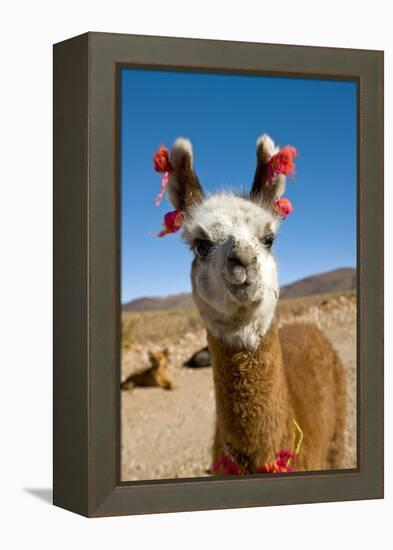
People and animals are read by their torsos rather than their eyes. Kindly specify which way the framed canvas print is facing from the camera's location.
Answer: facing the viewer and to the right of the viewer
